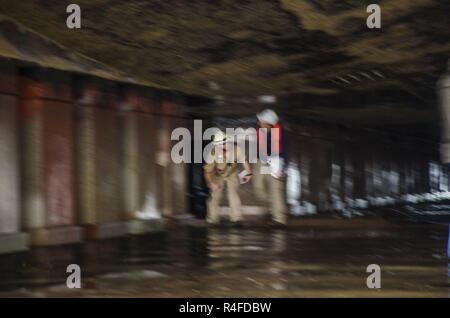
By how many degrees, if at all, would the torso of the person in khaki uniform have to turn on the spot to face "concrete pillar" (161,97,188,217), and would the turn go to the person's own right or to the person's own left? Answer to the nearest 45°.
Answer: approximately 90° to the person's own right

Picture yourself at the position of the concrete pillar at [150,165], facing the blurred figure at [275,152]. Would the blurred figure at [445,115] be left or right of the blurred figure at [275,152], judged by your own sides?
right

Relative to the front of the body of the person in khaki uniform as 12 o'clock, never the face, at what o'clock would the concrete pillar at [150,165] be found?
The concrete pillar is roughly at 2 o'clock from the person in khaki uniform.

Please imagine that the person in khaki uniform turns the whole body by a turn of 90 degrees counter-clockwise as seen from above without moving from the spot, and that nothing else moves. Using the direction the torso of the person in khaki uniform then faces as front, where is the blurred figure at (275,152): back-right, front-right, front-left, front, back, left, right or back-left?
front-right

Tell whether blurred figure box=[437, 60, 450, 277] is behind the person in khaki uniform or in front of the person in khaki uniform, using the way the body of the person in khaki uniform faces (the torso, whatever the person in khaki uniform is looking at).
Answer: in front

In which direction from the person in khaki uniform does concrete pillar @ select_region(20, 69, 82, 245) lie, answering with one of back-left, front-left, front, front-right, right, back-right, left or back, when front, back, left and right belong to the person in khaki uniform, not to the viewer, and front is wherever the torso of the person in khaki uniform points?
front-right

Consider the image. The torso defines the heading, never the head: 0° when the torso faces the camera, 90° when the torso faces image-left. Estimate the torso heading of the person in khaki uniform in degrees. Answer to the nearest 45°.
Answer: approximately 0°
